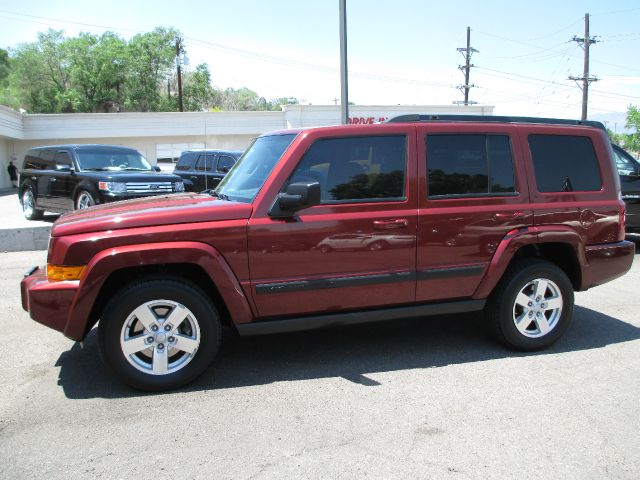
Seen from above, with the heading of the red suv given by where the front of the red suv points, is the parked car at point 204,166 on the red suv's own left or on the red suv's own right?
on the red suv's own right

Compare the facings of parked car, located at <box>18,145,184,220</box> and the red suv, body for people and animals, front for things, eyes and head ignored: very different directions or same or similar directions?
very different directions

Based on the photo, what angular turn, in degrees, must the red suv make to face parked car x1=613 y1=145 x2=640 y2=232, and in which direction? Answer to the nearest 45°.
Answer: approximately 135° to its right

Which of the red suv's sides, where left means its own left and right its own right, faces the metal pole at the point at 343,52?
right

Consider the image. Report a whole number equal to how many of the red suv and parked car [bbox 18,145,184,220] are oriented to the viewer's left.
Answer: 1

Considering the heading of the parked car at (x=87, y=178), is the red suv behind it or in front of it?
in front

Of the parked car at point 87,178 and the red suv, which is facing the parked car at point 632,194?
the parked car at point 87,178

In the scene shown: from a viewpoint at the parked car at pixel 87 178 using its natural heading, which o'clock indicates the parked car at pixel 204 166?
the parked car at pixel 204 166 is roughly at 9 o'clock from the parked car at pixel 87 178.

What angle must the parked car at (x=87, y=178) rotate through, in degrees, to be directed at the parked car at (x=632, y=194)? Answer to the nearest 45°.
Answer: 0° — it already faces it

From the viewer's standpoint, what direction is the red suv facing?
to the viewer's left

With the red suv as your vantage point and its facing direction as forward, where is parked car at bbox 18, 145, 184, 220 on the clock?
The parked car is roughly at 2 o'clock from the red suv.

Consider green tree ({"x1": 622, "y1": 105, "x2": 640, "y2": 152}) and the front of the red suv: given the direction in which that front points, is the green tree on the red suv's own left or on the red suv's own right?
on the red suv's own right

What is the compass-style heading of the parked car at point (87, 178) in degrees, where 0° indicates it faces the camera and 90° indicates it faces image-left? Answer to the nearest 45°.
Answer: approximately 315°
